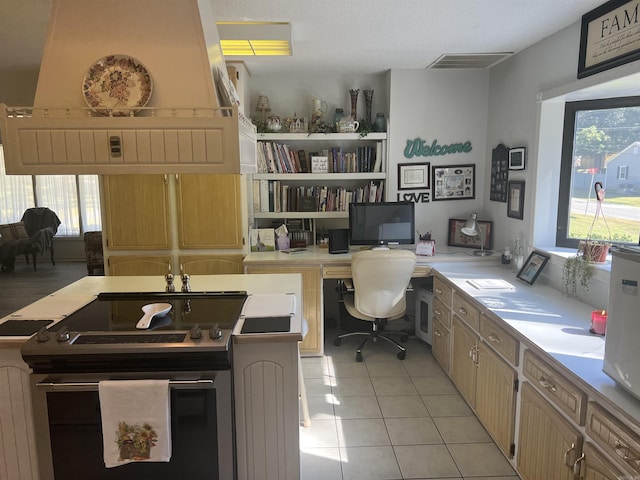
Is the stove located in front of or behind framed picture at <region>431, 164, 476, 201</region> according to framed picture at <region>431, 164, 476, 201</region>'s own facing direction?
in front

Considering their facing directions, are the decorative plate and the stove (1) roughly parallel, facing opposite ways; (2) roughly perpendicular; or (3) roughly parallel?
roughly parallel

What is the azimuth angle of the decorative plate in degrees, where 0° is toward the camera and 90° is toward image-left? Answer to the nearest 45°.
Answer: approximately 0°

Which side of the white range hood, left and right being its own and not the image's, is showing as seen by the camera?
front

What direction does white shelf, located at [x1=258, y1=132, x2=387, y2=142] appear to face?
toward the camera

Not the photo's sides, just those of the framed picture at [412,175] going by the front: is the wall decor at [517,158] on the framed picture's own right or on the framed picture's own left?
on the framed picture's own left

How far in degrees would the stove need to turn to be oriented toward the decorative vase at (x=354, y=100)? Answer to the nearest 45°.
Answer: approximately 135° to its left

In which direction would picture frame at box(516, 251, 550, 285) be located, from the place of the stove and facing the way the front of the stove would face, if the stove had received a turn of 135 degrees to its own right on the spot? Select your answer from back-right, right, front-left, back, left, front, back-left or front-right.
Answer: back-right

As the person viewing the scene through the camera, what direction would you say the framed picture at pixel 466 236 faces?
facing the viewer

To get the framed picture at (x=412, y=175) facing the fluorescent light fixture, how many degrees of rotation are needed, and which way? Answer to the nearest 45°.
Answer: approximately 45° to its right

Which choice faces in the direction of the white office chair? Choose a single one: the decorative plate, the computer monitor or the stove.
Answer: the computer monitor

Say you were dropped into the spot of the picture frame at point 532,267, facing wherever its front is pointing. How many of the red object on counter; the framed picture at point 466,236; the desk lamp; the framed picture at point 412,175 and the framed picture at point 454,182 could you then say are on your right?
4

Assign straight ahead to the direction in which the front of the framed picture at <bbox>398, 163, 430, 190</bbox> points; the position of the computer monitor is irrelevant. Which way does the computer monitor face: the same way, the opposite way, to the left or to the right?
the same way

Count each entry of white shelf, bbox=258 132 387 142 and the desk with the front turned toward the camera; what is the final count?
2

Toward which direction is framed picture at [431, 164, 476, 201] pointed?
toward the camera

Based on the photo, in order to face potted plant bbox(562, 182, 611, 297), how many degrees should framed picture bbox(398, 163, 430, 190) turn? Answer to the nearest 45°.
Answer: approximately 45° to its left
